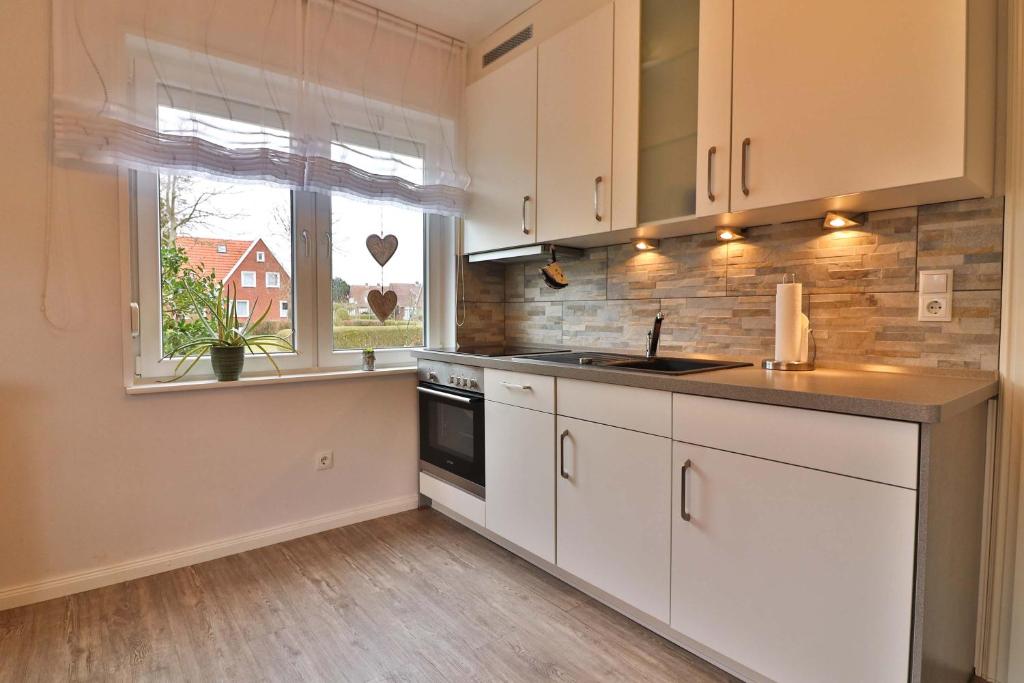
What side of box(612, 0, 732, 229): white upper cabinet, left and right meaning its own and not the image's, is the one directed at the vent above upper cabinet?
right

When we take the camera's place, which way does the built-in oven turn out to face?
facing the viewer and to the left of the viewer

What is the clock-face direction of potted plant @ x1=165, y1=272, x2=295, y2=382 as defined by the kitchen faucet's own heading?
The potted plant is roughly at 1 o'clock from the kitchen faucet.

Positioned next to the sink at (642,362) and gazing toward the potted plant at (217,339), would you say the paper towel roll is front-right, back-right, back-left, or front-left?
back-left

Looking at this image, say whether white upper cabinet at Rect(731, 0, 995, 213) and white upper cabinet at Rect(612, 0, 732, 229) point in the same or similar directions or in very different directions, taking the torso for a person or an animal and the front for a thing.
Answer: same or similar directions

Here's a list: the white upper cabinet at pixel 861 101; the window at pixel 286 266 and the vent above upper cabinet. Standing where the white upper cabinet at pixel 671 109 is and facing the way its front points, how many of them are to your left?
1

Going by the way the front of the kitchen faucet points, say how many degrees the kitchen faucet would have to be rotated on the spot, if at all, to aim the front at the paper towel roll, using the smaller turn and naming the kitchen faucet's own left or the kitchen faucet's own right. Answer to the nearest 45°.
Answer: approximately 90° to the kitchen faucet's own left

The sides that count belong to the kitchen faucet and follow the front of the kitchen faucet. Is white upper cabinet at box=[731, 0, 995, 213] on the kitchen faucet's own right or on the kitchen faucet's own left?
on the kitchen faucet's own left

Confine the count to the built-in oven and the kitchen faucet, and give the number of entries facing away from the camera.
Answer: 0

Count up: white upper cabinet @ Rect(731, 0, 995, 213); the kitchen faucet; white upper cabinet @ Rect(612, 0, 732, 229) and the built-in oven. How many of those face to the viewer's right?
0

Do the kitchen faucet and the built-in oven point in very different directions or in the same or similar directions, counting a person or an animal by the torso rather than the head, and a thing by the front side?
same or similar directions

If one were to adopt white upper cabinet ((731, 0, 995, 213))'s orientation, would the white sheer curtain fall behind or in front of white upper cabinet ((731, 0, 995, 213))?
in front
